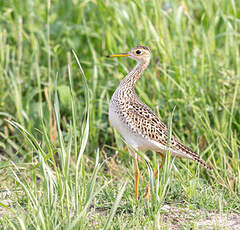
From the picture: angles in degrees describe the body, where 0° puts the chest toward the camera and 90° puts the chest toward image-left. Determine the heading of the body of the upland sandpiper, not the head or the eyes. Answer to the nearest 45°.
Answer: approximately 90°
